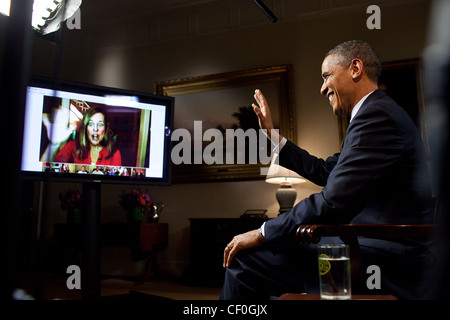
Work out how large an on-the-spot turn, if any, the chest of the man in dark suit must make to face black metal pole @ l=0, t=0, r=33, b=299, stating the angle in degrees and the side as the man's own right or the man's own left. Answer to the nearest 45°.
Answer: approximately 45° to the man's own left

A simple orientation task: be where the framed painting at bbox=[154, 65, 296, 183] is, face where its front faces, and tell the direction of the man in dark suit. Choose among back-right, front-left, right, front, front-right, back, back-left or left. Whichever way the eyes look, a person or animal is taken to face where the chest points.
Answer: front-left

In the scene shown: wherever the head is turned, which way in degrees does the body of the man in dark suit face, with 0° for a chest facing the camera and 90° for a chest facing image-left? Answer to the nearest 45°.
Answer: approximately 90°

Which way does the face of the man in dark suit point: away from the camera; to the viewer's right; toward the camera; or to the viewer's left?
to the viewer's left

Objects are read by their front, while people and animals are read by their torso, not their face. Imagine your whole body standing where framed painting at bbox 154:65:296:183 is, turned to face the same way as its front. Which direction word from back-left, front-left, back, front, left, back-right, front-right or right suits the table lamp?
left

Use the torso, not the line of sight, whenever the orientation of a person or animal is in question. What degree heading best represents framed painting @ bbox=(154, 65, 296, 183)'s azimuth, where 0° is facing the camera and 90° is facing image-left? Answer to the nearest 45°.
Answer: approximately 45°

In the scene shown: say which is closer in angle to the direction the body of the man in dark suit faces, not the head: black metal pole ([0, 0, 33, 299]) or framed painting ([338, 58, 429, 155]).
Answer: the black metal pole

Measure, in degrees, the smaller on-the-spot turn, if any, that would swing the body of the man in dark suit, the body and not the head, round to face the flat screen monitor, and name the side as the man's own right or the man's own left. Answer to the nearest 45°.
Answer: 0° — they already face it

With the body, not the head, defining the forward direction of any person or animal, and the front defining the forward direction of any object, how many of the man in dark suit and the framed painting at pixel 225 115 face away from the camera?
0

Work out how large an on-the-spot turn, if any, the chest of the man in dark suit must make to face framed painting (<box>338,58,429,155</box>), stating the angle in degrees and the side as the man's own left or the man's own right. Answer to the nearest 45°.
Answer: approximately 90° to the man's own right
